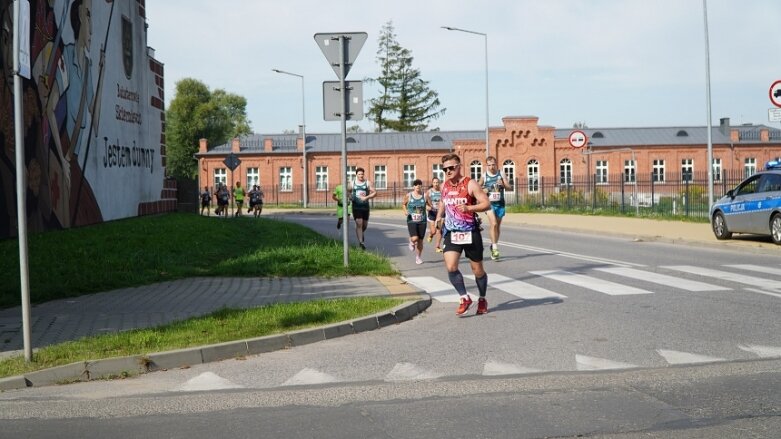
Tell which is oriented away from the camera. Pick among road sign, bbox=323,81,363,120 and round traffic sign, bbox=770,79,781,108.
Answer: the road sign

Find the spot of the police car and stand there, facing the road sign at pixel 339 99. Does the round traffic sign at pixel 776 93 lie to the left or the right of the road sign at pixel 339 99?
left

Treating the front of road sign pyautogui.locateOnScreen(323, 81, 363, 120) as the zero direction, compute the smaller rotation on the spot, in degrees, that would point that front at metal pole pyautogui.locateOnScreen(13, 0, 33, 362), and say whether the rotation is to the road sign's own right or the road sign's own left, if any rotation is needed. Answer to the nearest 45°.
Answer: approximately 180°

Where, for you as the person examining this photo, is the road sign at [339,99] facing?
facing away from the viewer

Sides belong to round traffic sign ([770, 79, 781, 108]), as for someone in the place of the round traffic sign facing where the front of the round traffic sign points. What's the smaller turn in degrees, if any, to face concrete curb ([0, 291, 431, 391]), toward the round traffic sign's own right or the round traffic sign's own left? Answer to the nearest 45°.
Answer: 0° — it already faces it

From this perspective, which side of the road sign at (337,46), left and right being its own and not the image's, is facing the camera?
back

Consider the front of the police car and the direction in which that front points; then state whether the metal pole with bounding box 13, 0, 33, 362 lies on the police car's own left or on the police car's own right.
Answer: on the police car's own left
